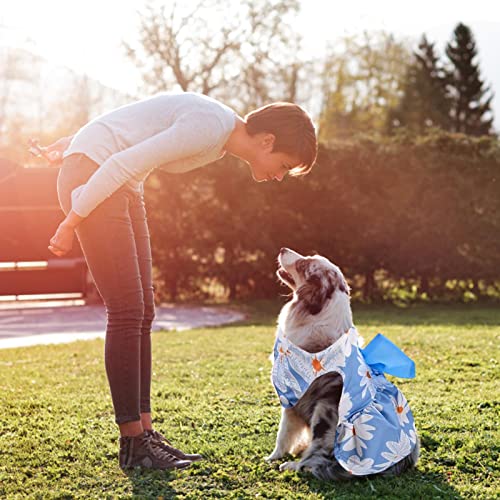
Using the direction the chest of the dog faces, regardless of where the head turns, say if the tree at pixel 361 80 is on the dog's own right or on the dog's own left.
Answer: on the dog's own right

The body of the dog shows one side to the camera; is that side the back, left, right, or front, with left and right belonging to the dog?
left

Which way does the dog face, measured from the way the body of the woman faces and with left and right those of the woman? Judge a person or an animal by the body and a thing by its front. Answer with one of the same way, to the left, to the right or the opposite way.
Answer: the opposite way

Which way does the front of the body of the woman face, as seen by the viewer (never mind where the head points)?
to the viewer's right

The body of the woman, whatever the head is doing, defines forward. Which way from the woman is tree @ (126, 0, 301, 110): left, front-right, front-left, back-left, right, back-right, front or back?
left

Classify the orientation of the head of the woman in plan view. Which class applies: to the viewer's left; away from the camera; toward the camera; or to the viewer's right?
to the viewer's right

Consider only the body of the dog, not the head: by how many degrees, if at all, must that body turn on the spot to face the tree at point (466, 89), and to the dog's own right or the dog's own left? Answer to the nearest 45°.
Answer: approximately 90° to the dog's own right

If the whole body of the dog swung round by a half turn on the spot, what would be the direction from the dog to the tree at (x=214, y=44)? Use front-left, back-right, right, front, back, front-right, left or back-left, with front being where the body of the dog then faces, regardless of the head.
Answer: left

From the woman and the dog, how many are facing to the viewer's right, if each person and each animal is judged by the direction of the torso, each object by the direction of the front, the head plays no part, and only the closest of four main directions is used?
1
